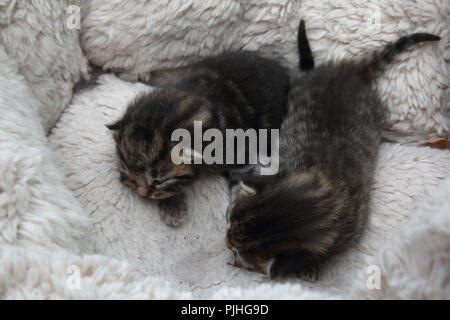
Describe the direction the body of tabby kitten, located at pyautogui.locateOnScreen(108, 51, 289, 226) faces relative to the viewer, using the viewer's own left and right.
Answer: facing the viewer and to the left of the viewer
